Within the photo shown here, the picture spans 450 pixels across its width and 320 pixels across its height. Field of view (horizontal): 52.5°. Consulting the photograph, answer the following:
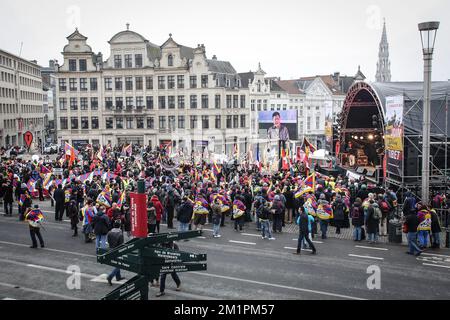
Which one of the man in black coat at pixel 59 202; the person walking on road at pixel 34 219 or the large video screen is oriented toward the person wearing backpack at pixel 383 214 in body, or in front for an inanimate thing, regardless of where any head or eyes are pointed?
the large video screen

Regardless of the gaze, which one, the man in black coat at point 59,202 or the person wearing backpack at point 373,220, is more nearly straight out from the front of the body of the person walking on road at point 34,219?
the man in black coat

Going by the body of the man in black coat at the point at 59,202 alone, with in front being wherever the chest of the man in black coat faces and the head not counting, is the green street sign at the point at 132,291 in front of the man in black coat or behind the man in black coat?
behind

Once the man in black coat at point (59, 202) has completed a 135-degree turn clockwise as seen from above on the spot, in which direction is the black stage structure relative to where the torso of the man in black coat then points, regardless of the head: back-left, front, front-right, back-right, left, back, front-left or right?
front-left

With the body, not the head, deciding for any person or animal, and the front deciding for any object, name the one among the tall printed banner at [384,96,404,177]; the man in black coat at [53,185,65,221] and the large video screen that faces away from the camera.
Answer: the man in black coat

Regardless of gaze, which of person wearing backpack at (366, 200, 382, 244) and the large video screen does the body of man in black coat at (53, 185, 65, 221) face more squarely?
the large video screen

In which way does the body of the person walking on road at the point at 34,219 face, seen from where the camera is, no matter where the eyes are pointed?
away from the camera

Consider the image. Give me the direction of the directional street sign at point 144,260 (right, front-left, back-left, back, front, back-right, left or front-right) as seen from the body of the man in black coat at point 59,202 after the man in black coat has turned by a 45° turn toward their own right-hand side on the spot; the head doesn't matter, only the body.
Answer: back-right

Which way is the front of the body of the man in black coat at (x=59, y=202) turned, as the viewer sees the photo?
away from the camera

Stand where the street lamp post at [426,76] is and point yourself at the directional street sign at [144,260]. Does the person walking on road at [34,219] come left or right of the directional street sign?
right

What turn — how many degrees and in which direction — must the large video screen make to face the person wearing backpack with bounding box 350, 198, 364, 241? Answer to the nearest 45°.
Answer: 0° — it already faces them

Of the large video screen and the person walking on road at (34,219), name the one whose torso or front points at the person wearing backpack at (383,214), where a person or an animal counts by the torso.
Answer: the large video screen
